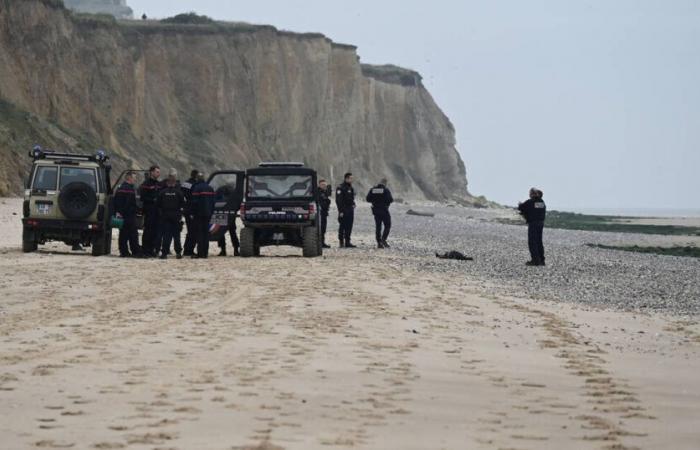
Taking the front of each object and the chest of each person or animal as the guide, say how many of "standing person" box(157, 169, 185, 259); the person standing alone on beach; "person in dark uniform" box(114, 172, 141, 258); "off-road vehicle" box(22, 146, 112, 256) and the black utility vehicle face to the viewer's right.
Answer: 1

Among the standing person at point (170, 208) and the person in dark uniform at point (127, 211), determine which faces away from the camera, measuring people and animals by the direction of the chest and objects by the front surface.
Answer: the standing person

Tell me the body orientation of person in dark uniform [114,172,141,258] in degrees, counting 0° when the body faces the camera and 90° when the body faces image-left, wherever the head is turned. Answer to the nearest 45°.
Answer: approximately 270°

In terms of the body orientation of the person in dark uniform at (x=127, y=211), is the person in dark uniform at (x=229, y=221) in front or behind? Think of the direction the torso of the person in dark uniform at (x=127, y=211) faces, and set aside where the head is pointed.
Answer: in front

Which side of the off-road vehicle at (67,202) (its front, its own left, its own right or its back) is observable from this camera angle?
back

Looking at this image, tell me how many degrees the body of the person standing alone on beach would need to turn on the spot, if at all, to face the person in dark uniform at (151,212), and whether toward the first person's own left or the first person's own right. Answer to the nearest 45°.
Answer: approximately 45° to the first person's own left

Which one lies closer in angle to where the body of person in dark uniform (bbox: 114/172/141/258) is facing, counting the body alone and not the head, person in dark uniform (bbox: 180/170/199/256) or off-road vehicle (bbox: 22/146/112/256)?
the person in dark uniform

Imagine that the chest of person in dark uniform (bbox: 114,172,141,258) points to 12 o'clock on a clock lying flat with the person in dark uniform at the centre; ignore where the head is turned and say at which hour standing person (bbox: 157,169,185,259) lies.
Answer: The standing person is roughly at 1 o'clock from the person in dark uniform.

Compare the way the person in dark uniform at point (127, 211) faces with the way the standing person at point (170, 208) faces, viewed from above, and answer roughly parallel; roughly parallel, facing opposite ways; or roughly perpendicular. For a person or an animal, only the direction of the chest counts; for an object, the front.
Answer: roughly perpendicular

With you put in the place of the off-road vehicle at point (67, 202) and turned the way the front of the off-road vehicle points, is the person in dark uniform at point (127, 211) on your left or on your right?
on your right

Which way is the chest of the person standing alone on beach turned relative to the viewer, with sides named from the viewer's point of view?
facing away from the viewer and to the left of the viewer

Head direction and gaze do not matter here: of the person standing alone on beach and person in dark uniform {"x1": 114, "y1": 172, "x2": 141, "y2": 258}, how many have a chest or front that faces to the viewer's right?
1

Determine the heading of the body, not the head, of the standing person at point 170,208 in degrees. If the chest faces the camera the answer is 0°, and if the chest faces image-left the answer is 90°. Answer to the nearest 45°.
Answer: approximately 180°
